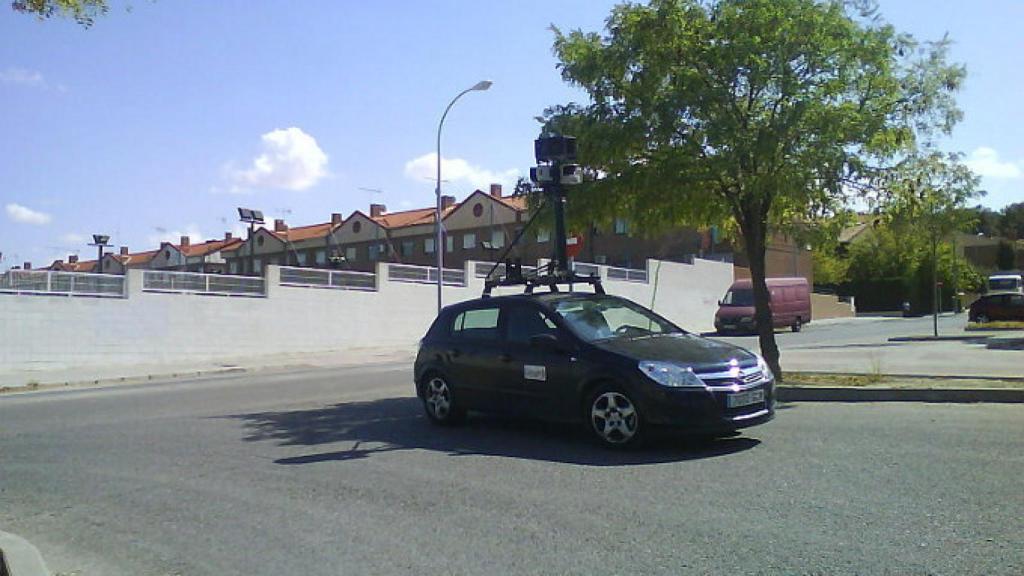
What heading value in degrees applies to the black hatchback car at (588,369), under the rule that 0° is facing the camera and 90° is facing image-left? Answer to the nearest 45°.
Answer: approximately 315°

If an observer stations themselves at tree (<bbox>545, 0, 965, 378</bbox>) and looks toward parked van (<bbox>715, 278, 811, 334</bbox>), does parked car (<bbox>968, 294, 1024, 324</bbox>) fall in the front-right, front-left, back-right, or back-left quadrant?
front-right

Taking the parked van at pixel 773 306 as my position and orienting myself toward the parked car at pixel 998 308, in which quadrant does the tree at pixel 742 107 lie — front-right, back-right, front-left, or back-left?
back-right

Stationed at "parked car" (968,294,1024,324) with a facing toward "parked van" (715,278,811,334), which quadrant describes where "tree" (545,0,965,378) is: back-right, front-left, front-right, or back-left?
front-left

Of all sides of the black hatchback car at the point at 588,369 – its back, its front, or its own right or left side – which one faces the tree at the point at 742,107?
left

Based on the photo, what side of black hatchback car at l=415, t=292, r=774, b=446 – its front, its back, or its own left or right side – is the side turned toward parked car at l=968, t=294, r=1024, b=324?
left

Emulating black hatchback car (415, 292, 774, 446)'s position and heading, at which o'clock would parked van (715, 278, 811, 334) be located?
The parked van is roughly at 8 o'clock from the black hatchback car.
